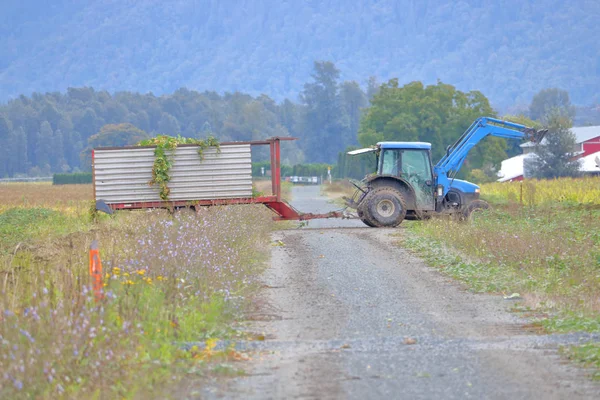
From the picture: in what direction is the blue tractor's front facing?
to the viewer's right

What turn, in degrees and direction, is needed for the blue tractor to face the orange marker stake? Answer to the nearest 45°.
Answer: approximately 90° to its right
